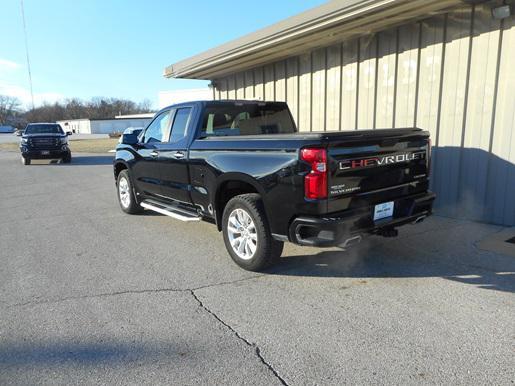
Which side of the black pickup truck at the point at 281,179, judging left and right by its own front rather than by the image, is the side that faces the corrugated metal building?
right

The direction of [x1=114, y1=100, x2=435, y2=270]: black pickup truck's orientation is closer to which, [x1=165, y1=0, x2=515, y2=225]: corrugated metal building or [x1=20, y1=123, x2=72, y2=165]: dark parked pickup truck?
the dark parked pickup truck

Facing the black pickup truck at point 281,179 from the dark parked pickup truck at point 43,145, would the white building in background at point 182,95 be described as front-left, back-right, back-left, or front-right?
back-left

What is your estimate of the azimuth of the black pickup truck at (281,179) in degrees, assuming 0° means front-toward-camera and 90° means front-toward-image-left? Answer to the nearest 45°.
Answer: approximately 135°

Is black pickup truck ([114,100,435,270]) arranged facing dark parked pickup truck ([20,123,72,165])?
yes

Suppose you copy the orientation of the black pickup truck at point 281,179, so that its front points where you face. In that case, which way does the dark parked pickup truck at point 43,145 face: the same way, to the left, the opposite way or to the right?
the opposite way

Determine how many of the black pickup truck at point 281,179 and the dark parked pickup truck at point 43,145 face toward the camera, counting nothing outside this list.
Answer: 1

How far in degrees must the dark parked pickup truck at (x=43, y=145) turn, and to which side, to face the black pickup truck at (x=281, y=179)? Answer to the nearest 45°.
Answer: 0° — it already faces it

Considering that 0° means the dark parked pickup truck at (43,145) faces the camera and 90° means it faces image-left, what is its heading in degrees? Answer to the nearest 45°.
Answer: approximately 0°
